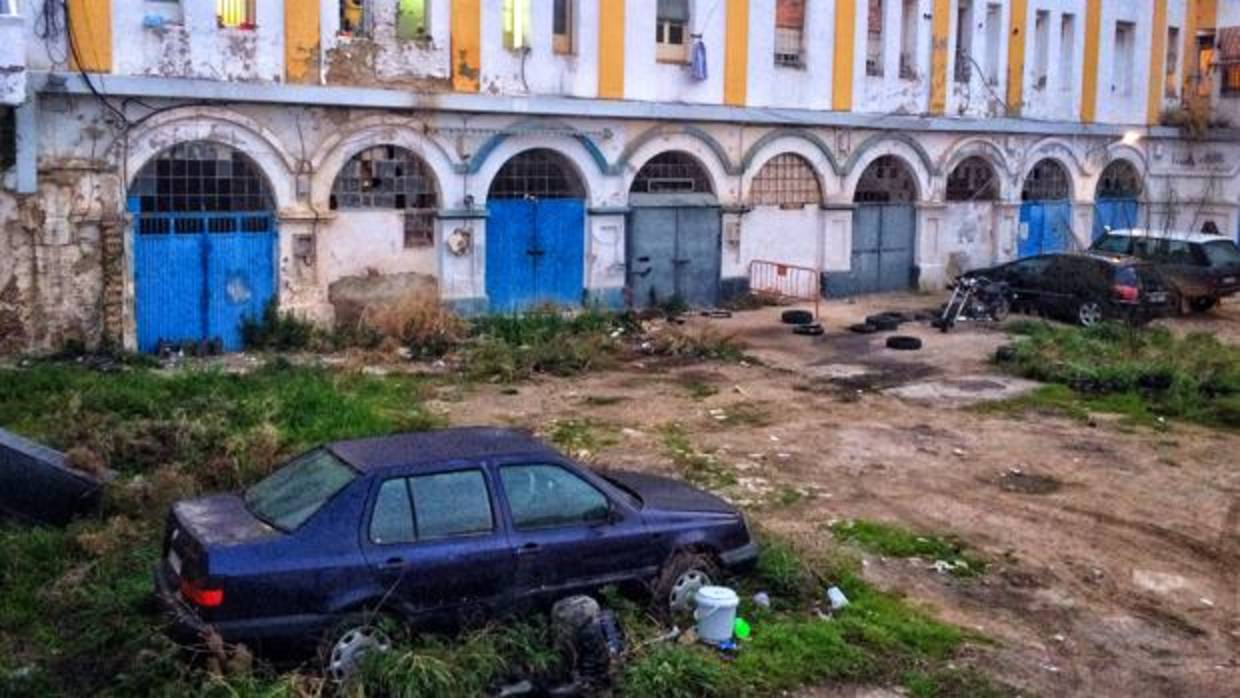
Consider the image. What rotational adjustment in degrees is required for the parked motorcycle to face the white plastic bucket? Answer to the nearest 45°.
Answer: approximately 45° to its left

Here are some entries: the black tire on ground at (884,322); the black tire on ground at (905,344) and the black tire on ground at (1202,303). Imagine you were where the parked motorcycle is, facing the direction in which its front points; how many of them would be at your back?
1

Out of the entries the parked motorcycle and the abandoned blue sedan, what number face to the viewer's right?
1

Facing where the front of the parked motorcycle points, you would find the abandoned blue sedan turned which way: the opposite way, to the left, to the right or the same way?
the opposite way

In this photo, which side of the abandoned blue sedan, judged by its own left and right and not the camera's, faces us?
right

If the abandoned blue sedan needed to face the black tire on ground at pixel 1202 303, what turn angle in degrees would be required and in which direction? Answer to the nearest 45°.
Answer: approximately 45° to its left

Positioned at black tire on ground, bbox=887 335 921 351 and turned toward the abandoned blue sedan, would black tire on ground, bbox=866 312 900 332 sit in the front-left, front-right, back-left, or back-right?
back-right

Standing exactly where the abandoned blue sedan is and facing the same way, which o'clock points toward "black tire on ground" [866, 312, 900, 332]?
The black tire on ground is roughly at 10 o'clock from the abandoned blue sedan.

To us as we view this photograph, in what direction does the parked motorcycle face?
facing the viewer and to the left of the viewer

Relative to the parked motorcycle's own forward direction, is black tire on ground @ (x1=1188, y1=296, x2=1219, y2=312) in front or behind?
behind

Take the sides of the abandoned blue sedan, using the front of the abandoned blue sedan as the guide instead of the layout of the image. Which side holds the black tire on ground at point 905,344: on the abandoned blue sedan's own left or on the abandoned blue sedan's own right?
on the abandoned blue sedan's own left

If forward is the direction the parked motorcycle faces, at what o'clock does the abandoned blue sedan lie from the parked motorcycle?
The abandoned blue sedan is roughly at 11 o'clock from the parked motorcycle.

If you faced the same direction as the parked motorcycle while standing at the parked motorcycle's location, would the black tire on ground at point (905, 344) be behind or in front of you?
in front
